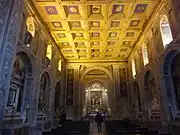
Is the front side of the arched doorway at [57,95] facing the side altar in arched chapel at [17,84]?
no

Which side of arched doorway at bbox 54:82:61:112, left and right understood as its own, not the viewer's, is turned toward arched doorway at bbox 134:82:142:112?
front

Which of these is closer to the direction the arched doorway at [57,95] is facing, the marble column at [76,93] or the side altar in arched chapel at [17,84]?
the marble column

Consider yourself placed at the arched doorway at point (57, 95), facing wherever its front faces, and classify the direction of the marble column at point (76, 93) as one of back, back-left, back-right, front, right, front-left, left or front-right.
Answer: front-left

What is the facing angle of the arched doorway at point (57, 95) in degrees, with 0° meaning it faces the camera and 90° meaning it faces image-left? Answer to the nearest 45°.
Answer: approximately 270°

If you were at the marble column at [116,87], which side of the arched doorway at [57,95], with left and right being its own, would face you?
front

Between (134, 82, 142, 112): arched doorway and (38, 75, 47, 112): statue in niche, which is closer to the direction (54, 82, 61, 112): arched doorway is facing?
the arched doorway

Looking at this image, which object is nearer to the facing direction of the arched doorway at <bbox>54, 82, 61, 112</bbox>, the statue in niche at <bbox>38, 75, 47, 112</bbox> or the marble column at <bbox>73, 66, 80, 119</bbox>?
the marble column

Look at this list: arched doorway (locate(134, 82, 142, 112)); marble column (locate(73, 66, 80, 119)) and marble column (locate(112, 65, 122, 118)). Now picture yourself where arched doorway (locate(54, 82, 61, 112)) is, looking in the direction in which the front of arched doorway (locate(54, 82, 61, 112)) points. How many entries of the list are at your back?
0

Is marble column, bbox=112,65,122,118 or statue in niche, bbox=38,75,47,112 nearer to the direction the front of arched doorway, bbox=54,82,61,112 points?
the marble column

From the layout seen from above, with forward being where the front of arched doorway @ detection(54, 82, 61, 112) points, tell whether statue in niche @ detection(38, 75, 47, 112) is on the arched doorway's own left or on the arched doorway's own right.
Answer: on the arched doorway's own right
